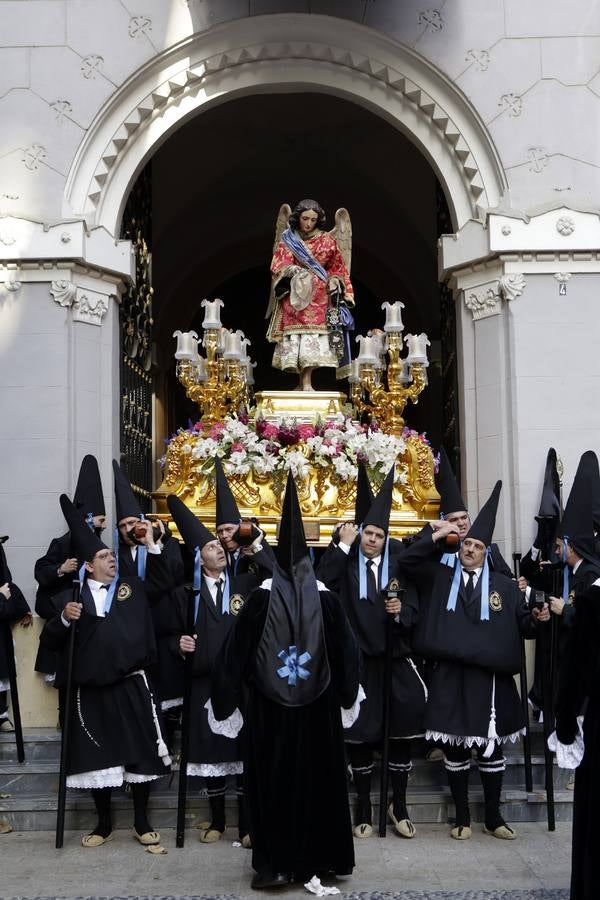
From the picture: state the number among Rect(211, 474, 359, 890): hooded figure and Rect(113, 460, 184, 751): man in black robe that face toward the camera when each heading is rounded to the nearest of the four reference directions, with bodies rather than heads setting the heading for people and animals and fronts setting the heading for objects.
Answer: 1

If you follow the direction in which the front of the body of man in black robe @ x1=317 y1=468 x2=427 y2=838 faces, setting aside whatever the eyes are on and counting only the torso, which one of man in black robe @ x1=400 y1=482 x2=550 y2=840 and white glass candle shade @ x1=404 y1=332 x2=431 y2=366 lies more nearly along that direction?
the man in black robe

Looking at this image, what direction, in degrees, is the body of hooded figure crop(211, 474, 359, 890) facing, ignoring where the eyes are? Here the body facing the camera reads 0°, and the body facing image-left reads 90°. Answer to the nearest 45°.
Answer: approximately 180°

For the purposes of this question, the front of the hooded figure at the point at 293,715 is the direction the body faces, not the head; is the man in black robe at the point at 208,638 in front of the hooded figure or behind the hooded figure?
in front

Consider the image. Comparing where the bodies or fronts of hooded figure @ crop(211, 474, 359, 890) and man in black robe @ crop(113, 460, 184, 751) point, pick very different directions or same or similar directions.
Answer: very different directions

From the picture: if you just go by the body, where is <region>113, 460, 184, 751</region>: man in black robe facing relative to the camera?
toward the camera

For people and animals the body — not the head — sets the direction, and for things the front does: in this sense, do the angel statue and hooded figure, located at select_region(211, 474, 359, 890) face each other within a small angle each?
yes

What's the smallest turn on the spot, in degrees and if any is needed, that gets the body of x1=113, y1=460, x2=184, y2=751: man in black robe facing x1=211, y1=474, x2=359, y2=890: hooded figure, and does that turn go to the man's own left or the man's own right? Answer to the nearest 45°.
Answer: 0° — they already face them

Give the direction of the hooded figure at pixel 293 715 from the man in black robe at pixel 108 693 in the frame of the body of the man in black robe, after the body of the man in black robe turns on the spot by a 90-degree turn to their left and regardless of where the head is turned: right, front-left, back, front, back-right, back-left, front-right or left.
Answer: front-right

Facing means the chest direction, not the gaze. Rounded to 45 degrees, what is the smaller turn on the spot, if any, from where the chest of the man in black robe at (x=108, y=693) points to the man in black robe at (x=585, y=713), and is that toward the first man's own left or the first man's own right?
approximately 45° to the first man's own left

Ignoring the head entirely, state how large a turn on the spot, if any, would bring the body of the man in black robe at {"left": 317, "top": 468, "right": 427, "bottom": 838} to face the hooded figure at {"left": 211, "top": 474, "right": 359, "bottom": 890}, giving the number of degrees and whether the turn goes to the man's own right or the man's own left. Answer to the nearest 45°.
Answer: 0° — they already face them

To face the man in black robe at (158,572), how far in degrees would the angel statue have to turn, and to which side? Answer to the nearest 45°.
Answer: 0° — it already faces them

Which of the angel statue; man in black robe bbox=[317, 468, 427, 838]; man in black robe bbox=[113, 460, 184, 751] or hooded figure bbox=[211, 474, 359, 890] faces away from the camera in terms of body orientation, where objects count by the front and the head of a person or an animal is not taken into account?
the hooded figure

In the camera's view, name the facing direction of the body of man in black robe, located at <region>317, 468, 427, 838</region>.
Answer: toward the camera

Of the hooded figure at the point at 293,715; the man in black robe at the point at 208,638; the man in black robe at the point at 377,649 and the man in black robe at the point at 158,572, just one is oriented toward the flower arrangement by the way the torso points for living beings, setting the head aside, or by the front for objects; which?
the hooded figure

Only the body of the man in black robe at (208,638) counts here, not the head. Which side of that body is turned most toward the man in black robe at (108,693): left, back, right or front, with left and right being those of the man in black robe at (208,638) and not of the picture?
right

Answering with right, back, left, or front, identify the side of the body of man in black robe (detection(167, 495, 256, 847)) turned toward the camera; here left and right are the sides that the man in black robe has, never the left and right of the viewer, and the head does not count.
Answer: front
